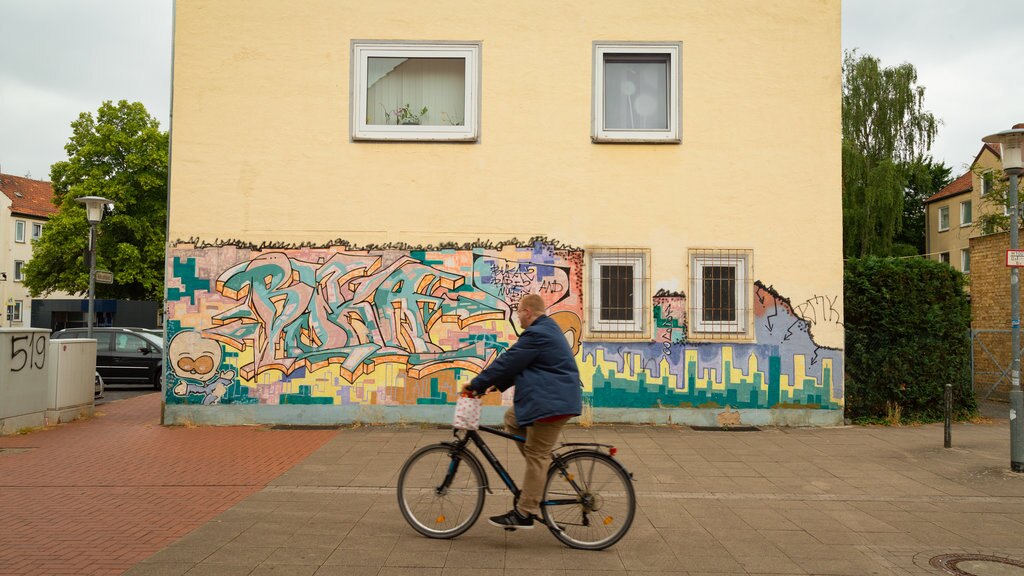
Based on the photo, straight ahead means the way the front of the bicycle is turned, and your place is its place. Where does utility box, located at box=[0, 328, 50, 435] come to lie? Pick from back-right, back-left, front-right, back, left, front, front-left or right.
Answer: front-right

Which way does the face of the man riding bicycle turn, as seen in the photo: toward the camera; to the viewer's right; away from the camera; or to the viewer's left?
to the viewer's left

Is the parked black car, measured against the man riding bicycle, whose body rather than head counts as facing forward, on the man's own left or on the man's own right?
on the man's own right

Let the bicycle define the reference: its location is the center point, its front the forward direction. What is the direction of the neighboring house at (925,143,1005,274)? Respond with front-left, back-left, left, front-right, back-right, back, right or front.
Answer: back-right

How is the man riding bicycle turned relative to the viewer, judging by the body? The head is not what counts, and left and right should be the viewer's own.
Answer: facing to the left of the viewer

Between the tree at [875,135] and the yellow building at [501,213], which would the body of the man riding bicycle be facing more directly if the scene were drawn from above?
the yellow building

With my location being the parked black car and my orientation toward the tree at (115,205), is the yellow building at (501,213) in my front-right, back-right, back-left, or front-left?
back-right

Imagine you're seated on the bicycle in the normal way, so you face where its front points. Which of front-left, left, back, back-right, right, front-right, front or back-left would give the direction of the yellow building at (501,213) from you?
right

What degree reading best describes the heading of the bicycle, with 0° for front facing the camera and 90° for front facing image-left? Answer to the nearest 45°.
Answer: approximately 90°

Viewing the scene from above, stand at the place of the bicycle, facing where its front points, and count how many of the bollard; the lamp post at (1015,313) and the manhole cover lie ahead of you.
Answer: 0

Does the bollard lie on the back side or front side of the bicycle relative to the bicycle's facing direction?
on the back side

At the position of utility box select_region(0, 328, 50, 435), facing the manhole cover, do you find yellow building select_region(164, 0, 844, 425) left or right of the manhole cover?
left

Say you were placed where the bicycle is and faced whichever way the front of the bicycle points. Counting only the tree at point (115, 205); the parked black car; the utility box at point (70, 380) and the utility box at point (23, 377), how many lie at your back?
0

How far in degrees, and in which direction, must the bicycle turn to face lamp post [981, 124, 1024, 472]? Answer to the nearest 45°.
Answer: approximately 135° to its right

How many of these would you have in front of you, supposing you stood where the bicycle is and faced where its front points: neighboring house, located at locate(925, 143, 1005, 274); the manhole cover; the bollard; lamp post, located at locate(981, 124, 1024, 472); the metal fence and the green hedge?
0

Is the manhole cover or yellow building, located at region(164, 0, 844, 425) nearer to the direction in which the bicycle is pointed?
the yellow building

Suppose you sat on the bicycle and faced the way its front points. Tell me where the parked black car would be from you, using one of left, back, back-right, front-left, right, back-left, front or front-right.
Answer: front-right

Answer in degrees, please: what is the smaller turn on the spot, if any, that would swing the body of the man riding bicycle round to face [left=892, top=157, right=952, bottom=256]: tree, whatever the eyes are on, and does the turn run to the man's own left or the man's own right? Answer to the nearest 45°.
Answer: approximately 135° to the man's own right
